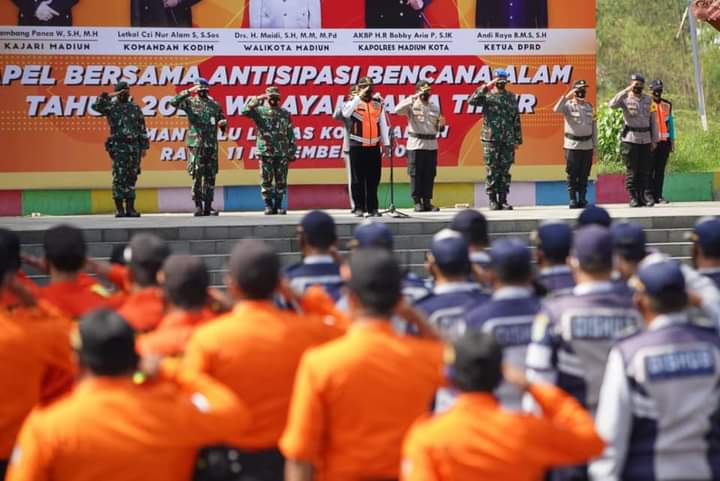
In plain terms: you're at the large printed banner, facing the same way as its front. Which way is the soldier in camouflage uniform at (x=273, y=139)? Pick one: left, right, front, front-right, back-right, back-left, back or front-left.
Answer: front

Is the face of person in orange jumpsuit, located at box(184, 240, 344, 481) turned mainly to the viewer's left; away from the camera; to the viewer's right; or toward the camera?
away from the camera

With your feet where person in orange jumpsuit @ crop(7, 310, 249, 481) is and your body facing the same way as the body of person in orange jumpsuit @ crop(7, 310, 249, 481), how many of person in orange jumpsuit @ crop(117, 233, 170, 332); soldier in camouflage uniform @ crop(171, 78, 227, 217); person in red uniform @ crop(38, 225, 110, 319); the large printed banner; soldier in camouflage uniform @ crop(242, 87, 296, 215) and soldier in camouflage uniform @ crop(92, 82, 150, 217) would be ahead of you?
6

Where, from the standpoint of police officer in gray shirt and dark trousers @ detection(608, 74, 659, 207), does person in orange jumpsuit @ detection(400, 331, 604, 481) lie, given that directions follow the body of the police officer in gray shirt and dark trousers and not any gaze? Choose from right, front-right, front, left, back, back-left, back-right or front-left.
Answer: front

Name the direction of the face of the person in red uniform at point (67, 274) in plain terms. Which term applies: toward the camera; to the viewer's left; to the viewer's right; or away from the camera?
away from the camera

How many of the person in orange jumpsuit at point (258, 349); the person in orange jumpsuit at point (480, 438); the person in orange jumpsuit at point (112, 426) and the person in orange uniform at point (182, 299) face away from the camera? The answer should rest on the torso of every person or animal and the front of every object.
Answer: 4

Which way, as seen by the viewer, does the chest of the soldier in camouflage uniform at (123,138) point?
toward the camera

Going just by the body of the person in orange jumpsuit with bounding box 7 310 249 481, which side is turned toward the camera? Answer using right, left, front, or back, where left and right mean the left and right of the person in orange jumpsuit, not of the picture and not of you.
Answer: back

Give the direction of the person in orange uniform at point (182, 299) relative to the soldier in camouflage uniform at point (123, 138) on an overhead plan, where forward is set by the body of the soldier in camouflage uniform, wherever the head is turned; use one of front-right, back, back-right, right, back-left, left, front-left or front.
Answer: front

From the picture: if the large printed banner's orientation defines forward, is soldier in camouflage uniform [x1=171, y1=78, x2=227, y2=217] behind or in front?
in front

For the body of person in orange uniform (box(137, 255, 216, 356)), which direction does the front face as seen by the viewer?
away from the camera

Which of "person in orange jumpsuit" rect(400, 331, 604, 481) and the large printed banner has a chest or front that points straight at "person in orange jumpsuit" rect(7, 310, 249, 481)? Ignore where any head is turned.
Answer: the large printed banner

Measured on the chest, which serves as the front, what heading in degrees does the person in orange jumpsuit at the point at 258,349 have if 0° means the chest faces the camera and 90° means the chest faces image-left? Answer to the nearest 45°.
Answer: approximately 180°

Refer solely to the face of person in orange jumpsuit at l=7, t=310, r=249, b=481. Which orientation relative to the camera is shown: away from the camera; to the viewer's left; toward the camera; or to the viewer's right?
away from the camera

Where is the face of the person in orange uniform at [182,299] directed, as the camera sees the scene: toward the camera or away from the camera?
away from the camera

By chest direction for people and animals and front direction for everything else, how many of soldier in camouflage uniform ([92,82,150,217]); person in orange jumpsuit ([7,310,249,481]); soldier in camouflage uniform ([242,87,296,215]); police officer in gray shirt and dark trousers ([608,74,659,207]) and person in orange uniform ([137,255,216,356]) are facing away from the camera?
2

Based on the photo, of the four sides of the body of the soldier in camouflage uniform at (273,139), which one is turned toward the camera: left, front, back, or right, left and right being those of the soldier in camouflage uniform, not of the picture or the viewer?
front

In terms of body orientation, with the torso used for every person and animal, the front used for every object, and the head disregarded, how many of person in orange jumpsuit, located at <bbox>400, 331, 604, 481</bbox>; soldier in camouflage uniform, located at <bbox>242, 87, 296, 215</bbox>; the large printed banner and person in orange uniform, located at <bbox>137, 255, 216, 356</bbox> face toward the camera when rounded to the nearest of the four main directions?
2

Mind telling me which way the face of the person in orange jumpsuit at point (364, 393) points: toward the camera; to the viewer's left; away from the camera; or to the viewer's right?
away from the camera

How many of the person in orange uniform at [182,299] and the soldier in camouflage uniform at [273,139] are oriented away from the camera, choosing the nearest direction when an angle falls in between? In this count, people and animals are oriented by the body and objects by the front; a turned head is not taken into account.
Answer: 1

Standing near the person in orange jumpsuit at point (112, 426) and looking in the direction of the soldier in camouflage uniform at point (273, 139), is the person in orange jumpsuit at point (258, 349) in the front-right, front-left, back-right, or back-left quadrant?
front-right
